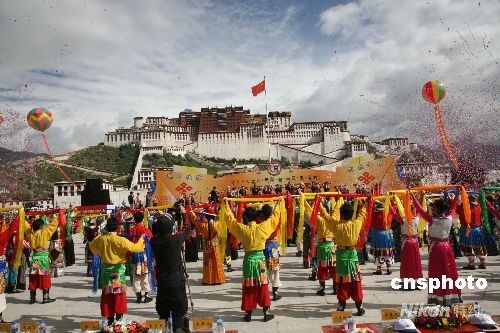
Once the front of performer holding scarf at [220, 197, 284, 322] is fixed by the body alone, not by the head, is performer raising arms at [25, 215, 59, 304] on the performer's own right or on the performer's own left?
on the performer's own left

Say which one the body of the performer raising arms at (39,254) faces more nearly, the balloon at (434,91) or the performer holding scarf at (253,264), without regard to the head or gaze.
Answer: the balloon

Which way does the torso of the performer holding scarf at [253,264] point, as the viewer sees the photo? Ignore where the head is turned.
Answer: away from the camera

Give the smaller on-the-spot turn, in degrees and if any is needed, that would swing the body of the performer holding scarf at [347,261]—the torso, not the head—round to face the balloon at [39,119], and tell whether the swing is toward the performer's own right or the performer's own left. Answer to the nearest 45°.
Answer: approximately 45° to the performer's own left

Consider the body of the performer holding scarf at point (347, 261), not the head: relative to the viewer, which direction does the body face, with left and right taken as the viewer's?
facing away from the viewer

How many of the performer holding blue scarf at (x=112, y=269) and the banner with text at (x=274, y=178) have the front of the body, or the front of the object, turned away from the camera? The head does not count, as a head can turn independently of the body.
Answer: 1

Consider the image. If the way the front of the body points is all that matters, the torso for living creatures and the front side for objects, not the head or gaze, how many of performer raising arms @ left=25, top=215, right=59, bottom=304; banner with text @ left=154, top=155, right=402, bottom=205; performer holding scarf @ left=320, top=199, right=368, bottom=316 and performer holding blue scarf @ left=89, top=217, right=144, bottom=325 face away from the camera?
3

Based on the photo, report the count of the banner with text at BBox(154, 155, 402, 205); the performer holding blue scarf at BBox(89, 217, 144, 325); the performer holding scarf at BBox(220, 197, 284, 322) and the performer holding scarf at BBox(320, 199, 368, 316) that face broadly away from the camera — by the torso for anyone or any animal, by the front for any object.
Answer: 3

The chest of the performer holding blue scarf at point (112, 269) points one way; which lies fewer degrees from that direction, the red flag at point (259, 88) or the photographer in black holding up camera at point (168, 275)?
the red flag

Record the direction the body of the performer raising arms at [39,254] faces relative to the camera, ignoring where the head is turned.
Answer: away from the camera

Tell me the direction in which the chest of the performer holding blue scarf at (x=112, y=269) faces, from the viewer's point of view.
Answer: away from the camera
